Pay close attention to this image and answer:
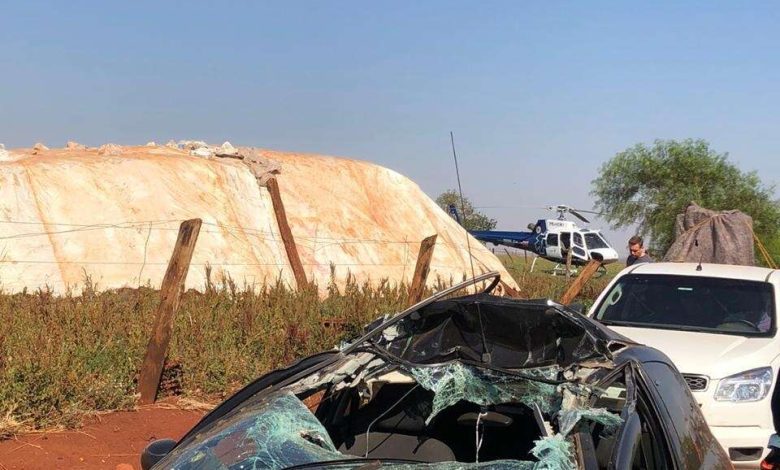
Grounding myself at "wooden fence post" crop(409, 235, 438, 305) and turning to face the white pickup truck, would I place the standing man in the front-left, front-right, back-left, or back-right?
front-left

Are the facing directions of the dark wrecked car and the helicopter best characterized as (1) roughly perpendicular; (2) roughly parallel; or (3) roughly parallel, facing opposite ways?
roughly perpendicular

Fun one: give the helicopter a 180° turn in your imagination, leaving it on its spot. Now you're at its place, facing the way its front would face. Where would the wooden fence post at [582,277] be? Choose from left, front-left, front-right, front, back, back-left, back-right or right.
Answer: back-left

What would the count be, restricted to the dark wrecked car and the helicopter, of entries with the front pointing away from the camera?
0

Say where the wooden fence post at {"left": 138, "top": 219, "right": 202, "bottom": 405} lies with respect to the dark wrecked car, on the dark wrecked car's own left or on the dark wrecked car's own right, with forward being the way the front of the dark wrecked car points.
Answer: on the dark wrecked car's own right

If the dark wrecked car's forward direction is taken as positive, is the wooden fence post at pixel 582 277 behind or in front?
behind

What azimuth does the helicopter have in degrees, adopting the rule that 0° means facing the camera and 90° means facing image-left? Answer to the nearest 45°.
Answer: approximately 315°

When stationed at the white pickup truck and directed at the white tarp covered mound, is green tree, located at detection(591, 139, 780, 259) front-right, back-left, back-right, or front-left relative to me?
front-right

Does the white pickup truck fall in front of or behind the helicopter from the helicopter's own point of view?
in front
